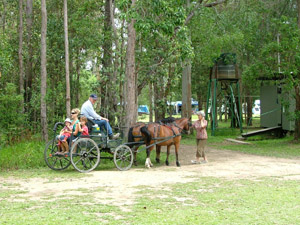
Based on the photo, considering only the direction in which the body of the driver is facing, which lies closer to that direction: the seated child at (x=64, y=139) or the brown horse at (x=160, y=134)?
the brown horse

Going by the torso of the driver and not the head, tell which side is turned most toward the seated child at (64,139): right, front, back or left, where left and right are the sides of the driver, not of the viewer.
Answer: back

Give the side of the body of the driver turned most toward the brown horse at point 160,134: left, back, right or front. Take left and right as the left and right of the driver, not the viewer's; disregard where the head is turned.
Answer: front

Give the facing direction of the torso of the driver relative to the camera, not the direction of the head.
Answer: to the viewer's right
